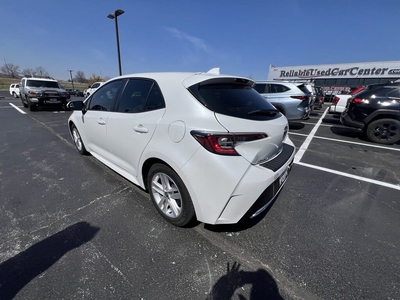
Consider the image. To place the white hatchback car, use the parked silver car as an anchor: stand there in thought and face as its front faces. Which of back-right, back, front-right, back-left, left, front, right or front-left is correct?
back-left

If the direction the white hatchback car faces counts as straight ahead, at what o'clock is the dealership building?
The dealership building is roughly at 3 o'clock from the white hatchback car.

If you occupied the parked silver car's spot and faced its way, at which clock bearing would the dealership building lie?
The dealership building is roughly at 2 o'clock from the parked silver car.

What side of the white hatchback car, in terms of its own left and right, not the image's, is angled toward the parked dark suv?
right

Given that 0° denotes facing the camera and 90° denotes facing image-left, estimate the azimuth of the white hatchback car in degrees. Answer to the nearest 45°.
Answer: approximately 135°

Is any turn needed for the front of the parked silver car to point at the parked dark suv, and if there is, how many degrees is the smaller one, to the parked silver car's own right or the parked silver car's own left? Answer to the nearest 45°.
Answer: approximately 135° to the parked silver car's own right

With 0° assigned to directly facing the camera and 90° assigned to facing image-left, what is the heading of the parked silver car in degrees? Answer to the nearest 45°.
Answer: approximately 135°
